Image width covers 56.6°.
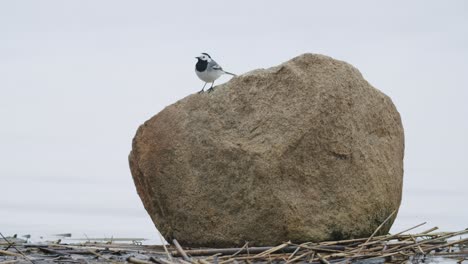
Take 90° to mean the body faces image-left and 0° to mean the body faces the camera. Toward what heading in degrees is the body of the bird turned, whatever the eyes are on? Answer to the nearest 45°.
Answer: approximately 45°
